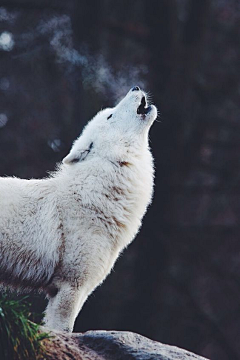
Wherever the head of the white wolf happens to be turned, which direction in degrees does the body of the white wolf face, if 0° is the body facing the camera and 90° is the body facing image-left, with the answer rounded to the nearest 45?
approximately 270°
